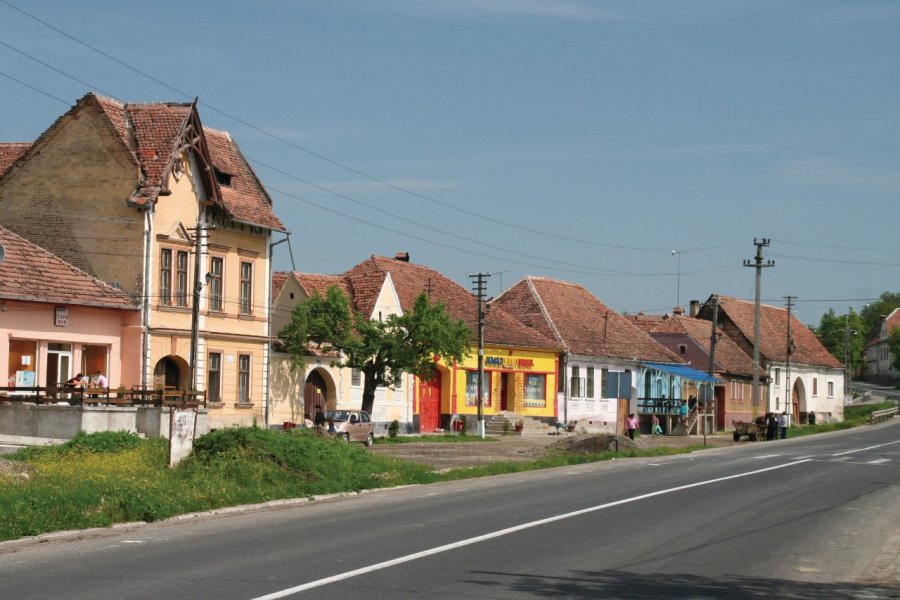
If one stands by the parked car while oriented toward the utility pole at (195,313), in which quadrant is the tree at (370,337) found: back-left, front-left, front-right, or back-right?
back-right

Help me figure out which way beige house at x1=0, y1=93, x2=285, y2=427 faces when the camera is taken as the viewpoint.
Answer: facing the viewer and to the right of the viewer

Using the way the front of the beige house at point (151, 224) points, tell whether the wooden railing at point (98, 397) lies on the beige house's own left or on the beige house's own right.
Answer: on the beige house's own right

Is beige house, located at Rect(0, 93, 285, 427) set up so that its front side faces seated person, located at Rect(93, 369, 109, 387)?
no

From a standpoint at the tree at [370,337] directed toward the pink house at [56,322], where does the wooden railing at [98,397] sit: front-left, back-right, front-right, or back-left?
front-left

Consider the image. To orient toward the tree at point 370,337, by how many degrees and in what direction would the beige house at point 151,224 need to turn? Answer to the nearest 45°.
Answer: approximately 90° to its left

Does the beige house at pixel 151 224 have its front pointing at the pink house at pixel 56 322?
no

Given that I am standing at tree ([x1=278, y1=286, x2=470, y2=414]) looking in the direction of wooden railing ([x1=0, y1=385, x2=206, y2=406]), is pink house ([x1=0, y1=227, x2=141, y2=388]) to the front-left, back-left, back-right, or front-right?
front-right

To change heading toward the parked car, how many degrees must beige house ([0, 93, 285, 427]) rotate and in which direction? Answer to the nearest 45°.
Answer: approximately 45° to its left

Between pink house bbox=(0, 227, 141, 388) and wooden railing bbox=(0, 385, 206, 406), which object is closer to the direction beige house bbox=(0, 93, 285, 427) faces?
the wooden railing
